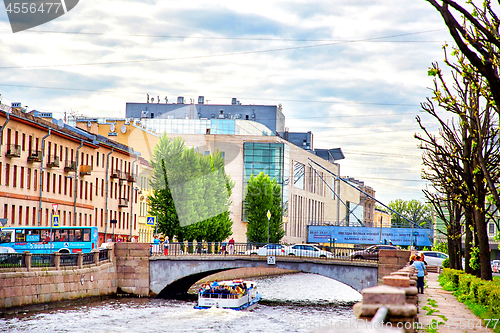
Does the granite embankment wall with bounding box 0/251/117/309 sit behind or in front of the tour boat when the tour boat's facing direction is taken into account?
behind
